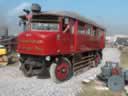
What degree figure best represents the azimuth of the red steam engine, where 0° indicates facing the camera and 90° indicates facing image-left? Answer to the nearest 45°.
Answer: approximately 45°
